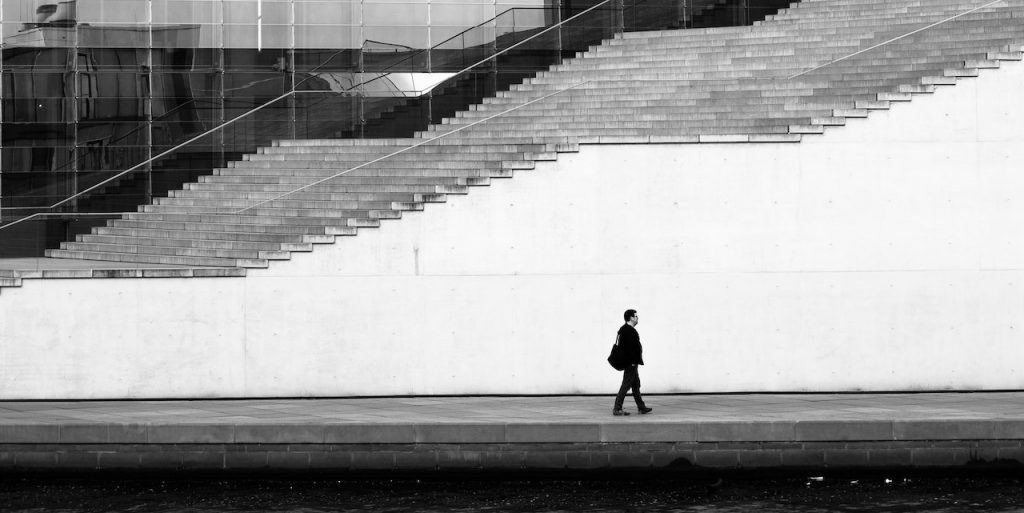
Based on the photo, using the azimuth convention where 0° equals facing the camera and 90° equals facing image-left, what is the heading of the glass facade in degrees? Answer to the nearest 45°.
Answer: approximately 0°

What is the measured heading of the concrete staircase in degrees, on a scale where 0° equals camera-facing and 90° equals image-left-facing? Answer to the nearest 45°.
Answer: approximately 45°

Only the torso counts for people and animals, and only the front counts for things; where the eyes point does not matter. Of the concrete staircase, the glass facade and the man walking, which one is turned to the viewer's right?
the man walking

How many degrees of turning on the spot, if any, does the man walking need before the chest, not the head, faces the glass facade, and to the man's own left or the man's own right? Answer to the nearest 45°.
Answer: approximately 135° to the man's own left

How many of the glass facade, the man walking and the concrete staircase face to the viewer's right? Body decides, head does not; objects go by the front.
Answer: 1

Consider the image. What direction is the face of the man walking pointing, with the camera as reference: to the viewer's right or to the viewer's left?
to the viewer's right

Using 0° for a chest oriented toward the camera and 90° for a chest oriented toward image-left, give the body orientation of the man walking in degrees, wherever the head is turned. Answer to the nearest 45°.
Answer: approximately 270°

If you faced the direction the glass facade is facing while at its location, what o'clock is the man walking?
The man walking is roughly at 11 o'clock from the glass facade.

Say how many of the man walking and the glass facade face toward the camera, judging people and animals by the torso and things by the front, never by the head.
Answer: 1
